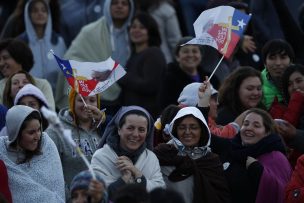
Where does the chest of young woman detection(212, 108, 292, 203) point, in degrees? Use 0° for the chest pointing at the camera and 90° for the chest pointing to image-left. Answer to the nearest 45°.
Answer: approximately 45°

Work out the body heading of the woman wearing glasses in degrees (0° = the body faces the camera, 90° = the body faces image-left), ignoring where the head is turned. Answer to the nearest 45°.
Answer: approximately 0°

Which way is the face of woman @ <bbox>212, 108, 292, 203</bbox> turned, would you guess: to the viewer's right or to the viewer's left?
to the viewer's left

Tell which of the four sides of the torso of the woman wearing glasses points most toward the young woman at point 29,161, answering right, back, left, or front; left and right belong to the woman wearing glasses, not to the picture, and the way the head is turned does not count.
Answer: right

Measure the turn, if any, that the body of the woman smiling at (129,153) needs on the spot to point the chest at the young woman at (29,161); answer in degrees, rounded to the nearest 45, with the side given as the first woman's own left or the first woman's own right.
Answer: approximately 90° to the first woman's own right
